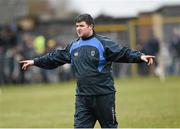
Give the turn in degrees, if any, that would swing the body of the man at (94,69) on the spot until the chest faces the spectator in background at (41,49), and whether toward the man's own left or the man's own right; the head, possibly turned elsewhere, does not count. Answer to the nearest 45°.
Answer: approximately 135° to the man's own right

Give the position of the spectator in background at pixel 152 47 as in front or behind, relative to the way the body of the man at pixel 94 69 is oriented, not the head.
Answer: behind

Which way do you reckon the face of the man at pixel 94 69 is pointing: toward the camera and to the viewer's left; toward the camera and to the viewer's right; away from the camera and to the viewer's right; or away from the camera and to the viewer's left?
toward the camera and to the viewer's left

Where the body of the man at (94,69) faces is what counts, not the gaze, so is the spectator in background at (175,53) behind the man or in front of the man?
behind

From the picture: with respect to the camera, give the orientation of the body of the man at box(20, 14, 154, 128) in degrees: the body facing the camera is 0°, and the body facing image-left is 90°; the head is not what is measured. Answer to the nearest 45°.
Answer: approximately 45°
